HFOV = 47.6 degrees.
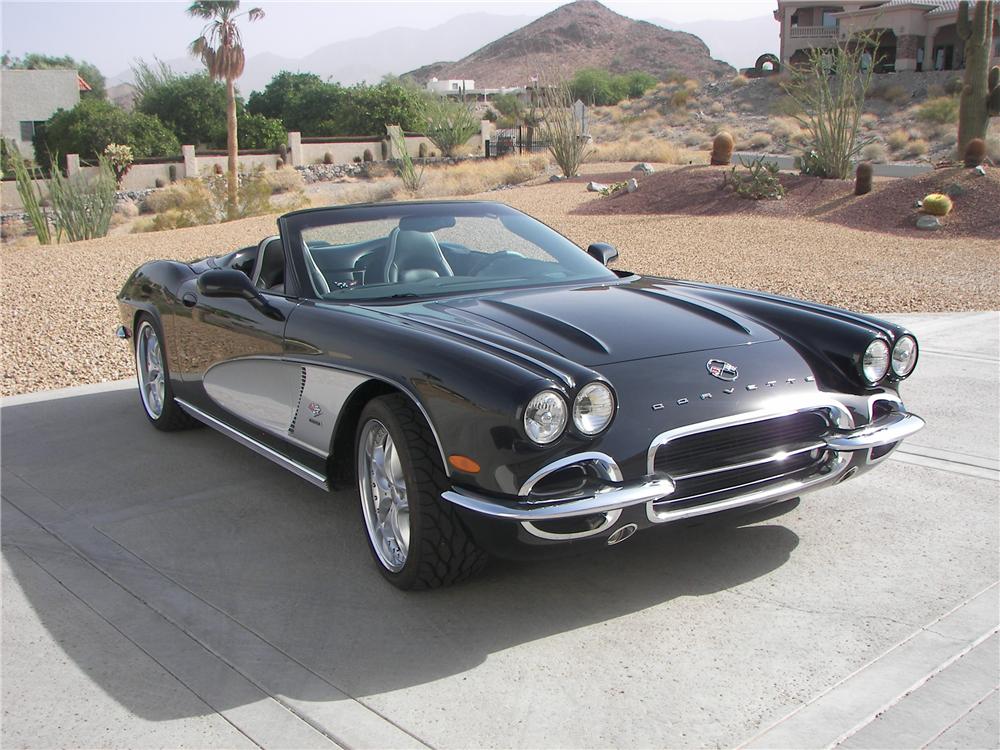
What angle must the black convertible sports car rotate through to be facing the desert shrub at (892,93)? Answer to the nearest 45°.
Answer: approximately 135° to its left

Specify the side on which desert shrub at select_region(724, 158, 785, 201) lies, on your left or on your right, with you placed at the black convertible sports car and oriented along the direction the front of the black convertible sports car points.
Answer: on your left

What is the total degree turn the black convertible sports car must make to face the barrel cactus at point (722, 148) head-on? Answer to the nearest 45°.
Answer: approximately 135° to its left

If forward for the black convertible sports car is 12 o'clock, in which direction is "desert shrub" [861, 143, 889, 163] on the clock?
The desert shrub is roughly at 8 o'clock from the black convertible sports car.

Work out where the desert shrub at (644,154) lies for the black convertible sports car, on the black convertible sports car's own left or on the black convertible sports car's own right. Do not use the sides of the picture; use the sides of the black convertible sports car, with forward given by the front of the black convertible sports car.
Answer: on the black convertible sports car's own left

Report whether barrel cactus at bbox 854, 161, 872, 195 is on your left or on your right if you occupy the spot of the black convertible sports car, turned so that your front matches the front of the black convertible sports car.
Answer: on your left

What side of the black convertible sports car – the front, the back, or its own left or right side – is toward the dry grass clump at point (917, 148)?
left

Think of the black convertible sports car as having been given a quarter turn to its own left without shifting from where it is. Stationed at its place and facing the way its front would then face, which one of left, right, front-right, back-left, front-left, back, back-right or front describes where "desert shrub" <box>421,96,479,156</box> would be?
front-left

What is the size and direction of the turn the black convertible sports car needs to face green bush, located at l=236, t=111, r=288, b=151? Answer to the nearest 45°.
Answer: approximately 135° to its left

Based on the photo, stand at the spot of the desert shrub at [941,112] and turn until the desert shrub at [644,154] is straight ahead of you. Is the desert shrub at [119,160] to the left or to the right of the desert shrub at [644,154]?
right

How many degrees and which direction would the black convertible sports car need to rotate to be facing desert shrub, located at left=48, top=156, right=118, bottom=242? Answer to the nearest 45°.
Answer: approximately 180°

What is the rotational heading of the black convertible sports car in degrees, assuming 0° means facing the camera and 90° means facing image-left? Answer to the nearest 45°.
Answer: approximately 315°

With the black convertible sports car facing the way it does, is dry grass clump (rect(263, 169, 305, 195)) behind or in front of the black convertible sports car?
behind

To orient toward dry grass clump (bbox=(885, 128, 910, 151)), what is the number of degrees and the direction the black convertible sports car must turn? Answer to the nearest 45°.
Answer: approximately 135° to its left

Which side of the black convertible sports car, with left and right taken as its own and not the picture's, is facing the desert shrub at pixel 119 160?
back
